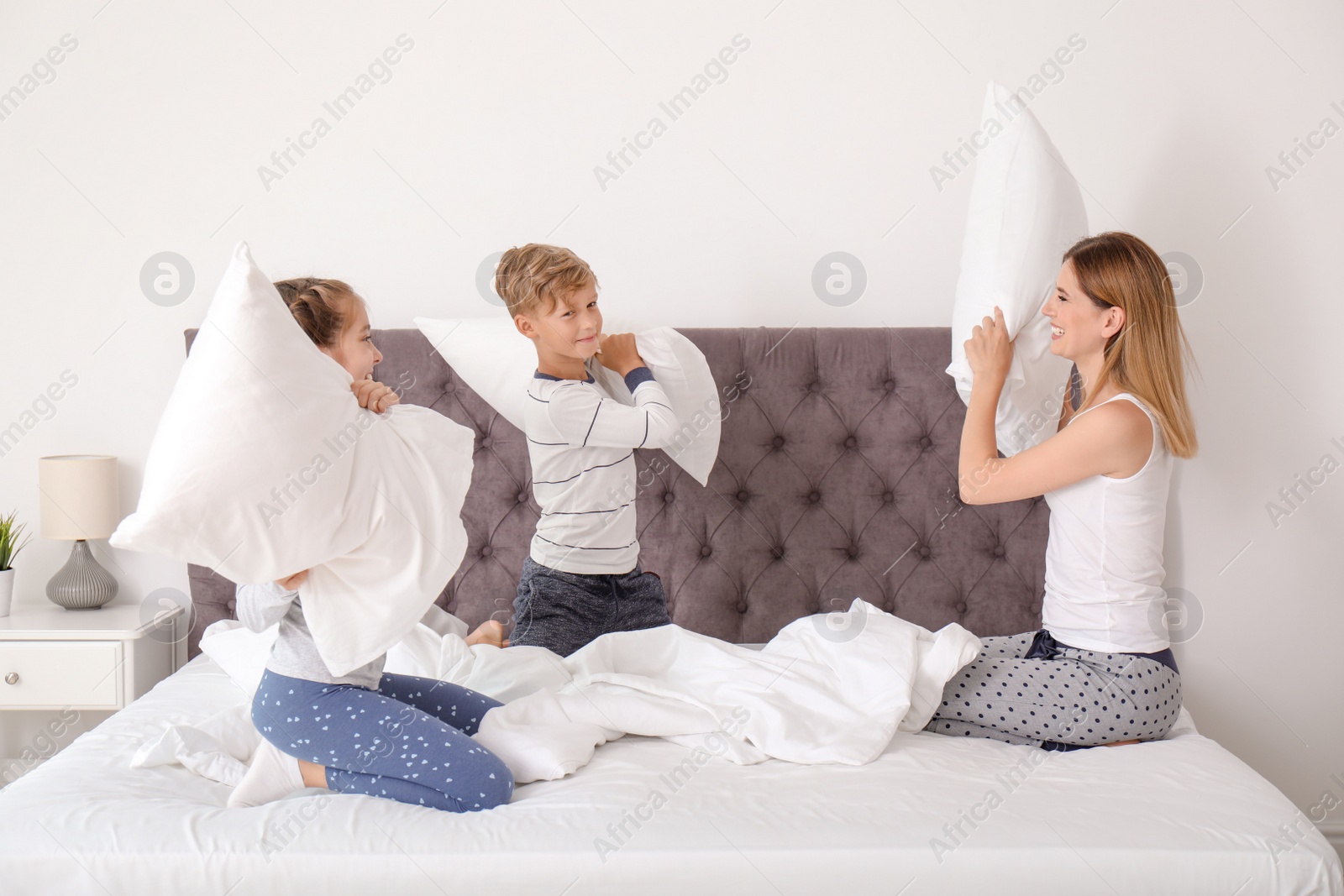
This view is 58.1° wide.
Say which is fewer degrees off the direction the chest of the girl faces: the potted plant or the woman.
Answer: the woman

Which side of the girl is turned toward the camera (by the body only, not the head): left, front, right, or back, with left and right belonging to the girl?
right

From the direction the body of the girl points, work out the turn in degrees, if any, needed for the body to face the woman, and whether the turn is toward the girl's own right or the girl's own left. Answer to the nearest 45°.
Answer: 0° — they already face them

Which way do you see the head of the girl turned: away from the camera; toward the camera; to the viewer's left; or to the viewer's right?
to the viewer's right

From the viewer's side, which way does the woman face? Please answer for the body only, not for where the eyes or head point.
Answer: to the viewer's left

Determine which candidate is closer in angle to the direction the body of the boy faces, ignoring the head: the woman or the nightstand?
the woman
